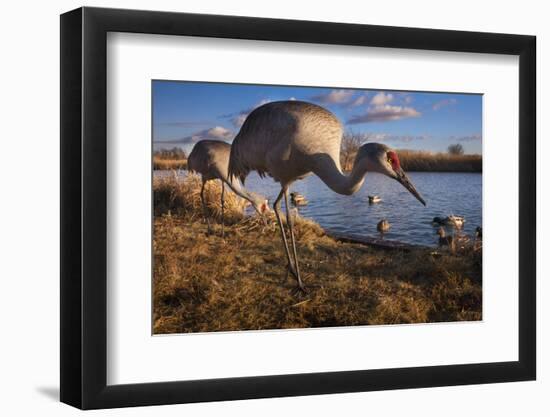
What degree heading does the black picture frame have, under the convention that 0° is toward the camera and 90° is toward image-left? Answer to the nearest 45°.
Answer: approximately 315°
